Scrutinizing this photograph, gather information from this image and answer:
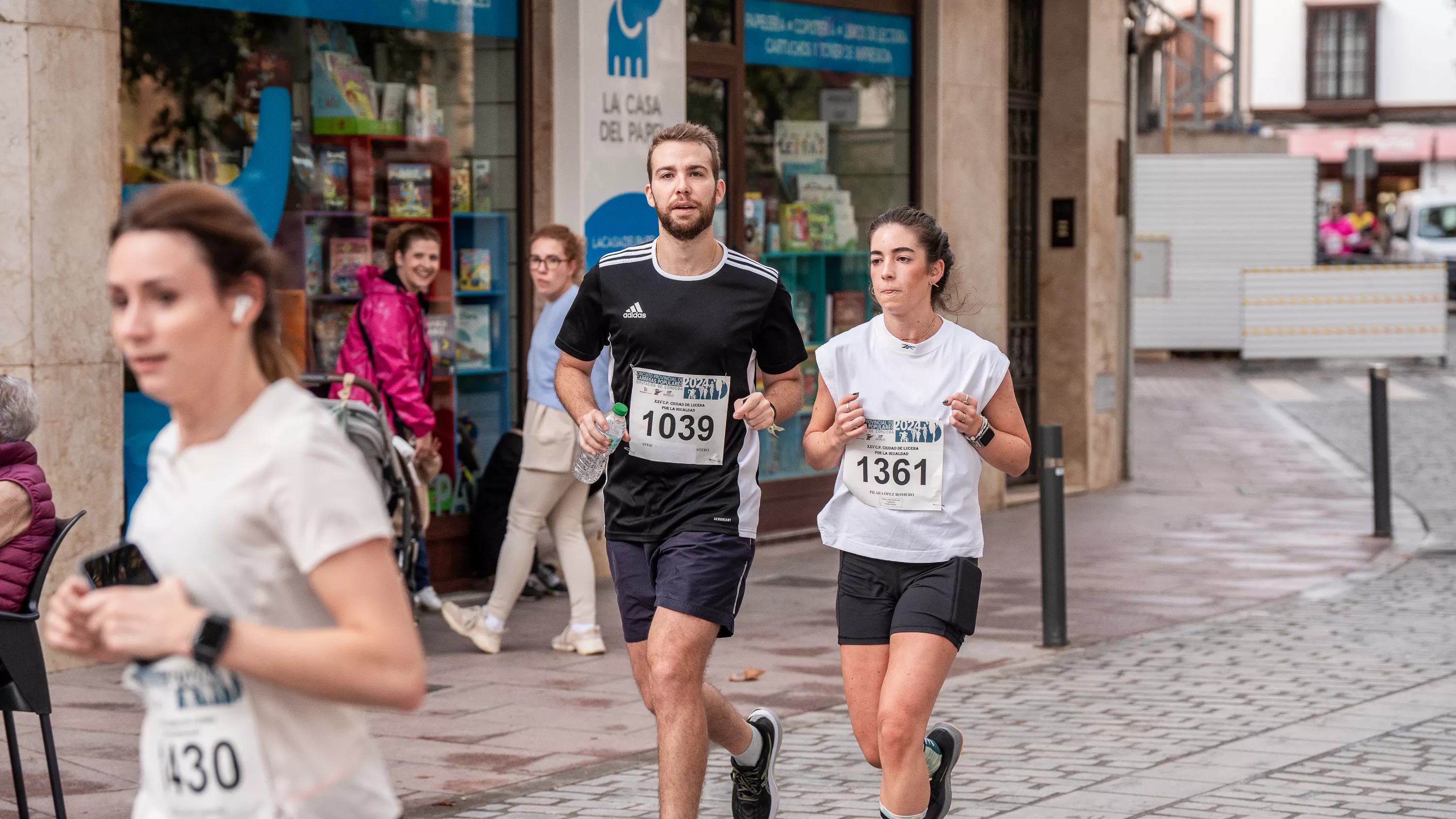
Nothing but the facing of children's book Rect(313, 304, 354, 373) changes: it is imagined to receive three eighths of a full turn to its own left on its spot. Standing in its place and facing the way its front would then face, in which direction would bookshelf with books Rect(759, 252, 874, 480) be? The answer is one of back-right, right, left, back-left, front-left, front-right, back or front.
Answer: front

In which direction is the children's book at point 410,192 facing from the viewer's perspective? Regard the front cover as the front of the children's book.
toward the camera

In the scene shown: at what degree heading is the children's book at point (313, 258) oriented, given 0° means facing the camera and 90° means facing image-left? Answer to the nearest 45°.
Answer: approximately 0°

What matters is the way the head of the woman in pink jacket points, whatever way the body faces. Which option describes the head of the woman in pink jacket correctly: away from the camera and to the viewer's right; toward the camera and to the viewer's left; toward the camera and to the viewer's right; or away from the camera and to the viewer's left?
toward the camera and to the viewer's right

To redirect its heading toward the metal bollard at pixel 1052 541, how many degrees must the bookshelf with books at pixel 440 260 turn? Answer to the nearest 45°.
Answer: approximately 45° to its left

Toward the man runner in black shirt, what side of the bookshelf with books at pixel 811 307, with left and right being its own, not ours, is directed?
front

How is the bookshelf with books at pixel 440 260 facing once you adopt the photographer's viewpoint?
facing the viewer

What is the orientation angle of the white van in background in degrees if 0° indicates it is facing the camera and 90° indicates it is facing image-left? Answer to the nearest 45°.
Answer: approximately 45°

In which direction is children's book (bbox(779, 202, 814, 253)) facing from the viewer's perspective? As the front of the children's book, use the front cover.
toward the camera

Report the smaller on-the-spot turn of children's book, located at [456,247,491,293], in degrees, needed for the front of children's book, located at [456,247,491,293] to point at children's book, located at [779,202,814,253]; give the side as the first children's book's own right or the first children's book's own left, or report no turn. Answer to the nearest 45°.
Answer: approximately 135° to the first children's book's own left

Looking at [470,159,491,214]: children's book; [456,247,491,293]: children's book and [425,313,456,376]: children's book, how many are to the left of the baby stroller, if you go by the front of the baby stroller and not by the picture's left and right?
3

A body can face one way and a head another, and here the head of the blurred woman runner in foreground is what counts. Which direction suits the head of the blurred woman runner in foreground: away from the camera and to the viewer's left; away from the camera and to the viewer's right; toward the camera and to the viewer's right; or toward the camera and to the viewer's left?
toward the camera and to the viewer's left

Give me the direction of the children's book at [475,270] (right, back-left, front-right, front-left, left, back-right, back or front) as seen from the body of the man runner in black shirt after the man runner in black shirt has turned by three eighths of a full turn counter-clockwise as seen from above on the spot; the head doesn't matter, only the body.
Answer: front-left

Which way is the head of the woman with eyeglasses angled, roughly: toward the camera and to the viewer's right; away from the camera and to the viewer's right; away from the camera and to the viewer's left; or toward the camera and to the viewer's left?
toward the camera and to the viewer's left

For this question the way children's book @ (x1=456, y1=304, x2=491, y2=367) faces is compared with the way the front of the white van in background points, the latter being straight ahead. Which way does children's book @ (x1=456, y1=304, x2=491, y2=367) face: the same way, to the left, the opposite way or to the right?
to the left

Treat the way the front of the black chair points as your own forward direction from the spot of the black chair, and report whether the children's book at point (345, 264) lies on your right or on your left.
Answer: on your right
